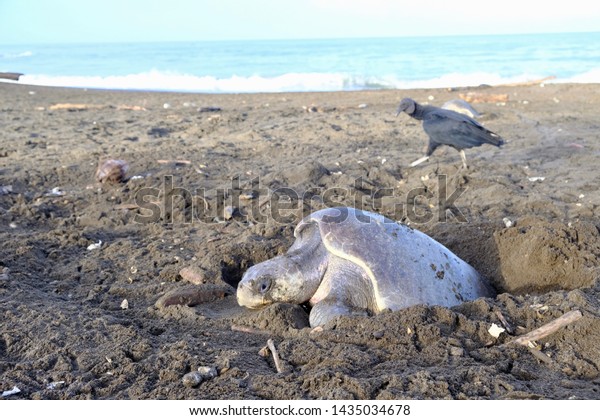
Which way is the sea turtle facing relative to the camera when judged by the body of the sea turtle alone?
to the viewer's left

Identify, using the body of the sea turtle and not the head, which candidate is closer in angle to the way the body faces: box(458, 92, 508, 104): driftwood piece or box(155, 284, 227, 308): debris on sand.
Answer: the debris on sand

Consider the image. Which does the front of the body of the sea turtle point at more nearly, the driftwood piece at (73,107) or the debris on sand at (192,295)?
the debris on sand

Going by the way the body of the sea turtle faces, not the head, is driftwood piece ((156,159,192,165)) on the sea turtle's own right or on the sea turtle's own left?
on the sea turtle's own right

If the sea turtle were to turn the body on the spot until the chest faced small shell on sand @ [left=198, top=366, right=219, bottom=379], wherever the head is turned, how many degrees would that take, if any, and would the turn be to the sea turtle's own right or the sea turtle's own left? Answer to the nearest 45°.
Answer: approximately 45° to the sea turtle's own left

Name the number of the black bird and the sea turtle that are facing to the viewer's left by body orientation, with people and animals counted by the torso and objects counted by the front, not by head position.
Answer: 2

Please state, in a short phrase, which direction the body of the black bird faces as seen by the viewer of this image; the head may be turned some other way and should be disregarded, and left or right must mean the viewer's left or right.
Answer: facing to the left of the viewer

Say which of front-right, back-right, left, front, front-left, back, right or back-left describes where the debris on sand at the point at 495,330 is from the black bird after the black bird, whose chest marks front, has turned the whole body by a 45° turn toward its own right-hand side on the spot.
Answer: back-left
